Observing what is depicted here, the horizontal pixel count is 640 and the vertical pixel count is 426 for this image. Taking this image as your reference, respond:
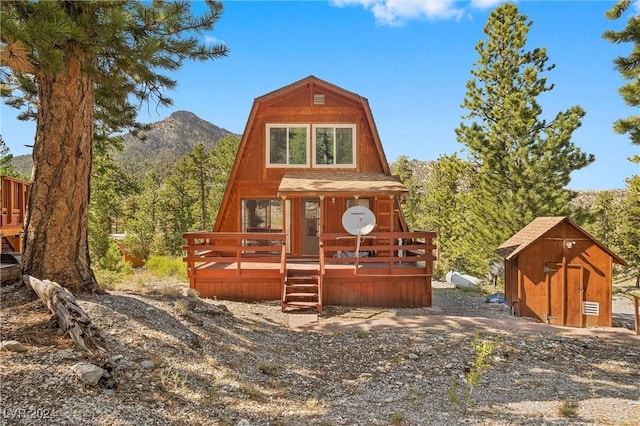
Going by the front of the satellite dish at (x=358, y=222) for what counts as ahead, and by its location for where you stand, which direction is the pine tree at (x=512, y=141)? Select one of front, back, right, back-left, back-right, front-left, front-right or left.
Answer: back-left

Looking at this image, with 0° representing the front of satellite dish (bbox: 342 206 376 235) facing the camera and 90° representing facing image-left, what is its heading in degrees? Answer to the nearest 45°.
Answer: approximately 0°

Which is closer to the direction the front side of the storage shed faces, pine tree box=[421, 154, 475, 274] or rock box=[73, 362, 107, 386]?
the rock

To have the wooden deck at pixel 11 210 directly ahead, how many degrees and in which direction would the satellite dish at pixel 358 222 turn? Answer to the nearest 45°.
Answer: approximately 90° to its right

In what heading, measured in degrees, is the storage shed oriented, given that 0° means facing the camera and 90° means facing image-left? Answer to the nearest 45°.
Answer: approximately 0°

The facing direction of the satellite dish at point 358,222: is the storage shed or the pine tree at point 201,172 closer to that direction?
the storage shed

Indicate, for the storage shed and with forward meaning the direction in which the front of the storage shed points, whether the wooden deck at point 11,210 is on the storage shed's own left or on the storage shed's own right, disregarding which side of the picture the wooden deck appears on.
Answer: on the storage shed's own right

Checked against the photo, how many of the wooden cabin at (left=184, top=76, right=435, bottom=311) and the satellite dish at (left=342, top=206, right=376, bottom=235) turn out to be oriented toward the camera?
2
